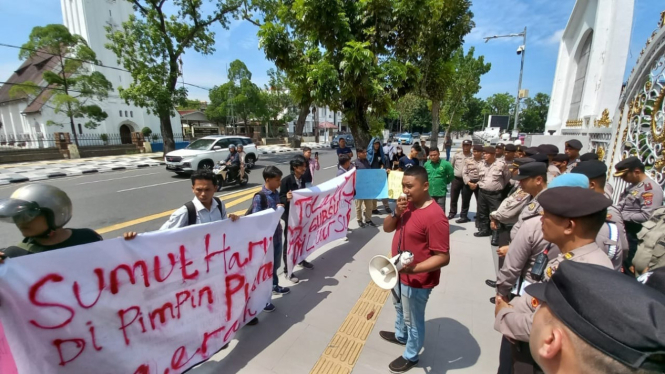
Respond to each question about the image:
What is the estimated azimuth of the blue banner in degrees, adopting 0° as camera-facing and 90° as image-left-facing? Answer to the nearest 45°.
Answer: approximately 0°

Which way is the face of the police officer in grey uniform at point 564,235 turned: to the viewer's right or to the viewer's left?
to the viewer's left

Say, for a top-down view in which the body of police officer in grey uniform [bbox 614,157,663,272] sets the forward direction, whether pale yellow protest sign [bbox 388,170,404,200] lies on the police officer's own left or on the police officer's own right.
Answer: on the police officer's own right

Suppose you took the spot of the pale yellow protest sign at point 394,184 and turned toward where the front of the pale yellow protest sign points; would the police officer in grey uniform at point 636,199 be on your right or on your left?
on your left

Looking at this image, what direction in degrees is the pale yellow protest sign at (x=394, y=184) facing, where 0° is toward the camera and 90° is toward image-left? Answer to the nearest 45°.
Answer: approximately 0°

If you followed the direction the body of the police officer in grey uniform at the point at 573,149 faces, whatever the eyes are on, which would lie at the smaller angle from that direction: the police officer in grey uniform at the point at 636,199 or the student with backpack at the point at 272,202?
the student with backpack

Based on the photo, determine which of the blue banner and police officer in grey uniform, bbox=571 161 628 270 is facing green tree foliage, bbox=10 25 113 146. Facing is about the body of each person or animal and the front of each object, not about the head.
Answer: the police officer in grey uniform

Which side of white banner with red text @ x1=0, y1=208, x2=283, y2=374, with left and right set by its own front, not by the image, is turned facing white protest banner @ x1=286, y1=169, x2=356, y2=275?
left

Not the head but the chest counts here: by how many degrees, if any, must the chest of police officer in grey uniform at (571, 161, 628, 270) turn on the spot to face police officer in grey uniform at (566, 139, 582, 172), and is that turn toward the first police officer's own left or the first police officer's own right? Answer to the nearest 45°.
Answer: approximately 90° to the first police officer's own right

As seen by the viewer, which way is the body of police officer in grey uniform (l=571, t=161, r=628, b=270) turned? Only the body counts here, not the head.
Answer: to the viewer's left

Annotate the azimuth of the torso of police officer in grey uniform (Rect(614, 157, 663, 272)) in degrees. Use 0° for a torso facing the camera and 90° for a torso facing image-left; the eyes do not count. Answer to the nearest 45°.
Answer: approximately 45°
